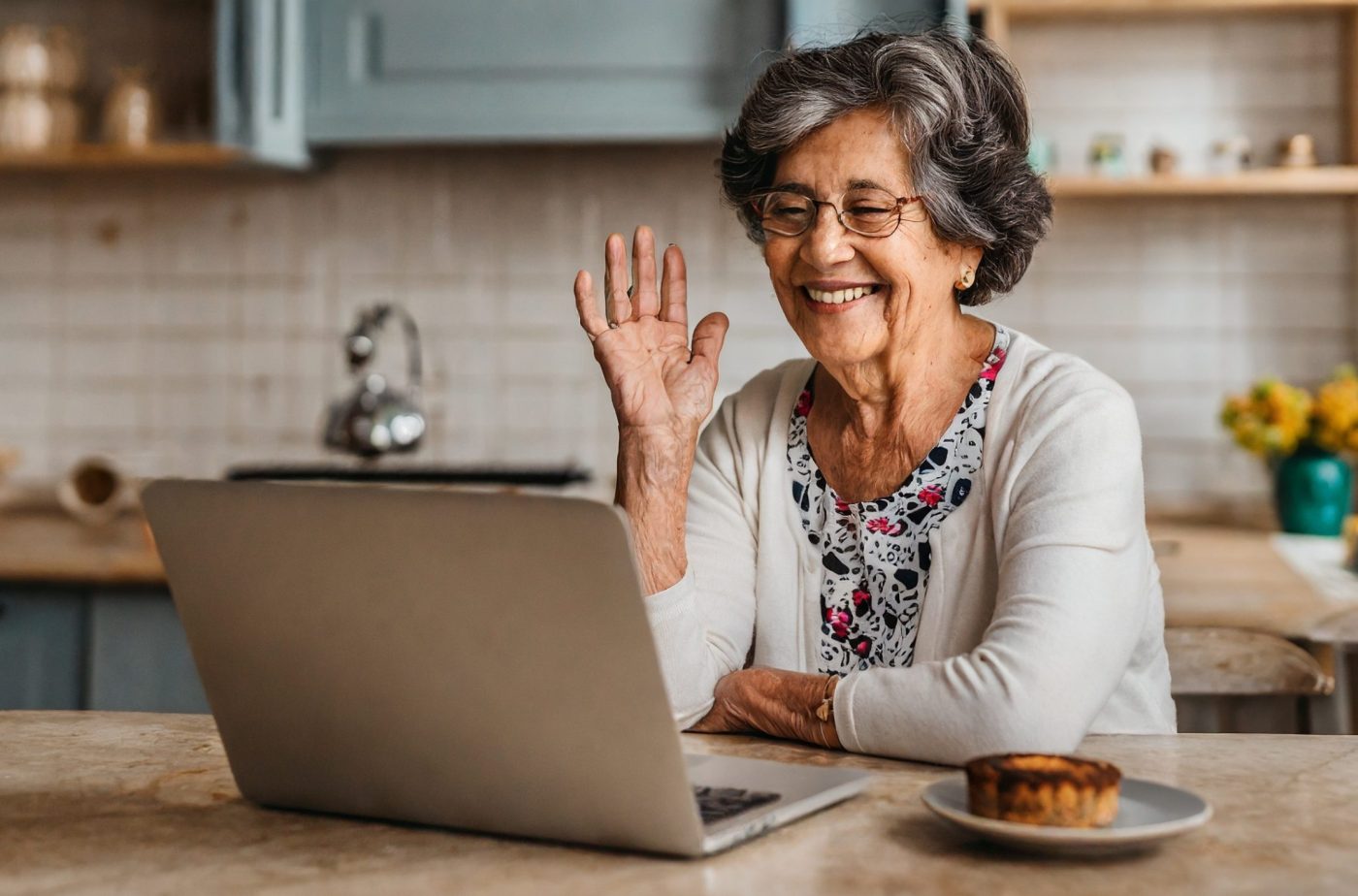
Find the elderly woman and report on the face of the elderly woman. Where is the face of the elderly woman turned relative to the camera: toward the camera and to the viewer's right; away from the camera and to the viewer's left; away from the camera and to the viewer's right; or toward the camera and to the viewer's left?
toward the camera and to the viewer's left

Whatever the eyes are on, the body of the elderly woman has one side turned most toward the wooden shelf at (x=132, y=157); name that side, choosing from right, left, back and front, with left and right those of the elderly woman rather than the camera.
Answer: right

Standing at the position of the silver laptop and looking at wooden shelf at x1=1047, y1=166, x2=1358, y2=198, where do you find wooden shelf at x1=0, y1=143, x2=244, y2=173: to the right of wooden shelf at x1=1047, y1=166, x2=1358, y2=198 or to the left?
left

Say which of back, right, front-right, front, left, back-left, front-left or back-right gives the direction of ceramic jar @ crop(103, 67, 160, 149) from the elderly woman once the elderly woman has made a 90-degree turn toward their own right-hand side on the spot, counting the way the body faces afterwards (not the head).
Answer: front

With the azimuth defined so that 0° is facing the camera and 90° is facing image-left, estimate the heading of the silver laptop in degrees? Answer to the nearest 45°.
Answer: approximately 225°

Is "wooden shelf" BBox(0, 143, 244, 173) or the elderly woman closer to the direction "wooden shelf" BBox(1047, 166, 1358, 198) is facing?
the elderly woman

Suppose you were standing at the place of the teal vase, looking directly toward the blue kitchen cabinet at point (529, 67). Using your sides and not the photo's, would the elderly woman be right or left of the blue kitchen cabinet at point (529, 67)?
left

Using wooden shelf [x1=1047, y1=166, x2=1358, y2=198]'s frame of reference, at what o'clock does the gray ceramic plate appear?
The gray ceramic plate is roughly at 12 o'clock from the wooden shelf.

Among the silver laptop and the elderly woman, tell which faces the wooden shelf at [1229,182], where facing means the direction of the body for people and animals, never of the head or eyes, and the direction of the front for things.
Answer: the silver laptop

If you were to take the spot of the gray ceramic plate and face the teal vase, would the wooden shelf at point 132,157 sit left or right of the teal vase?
left
